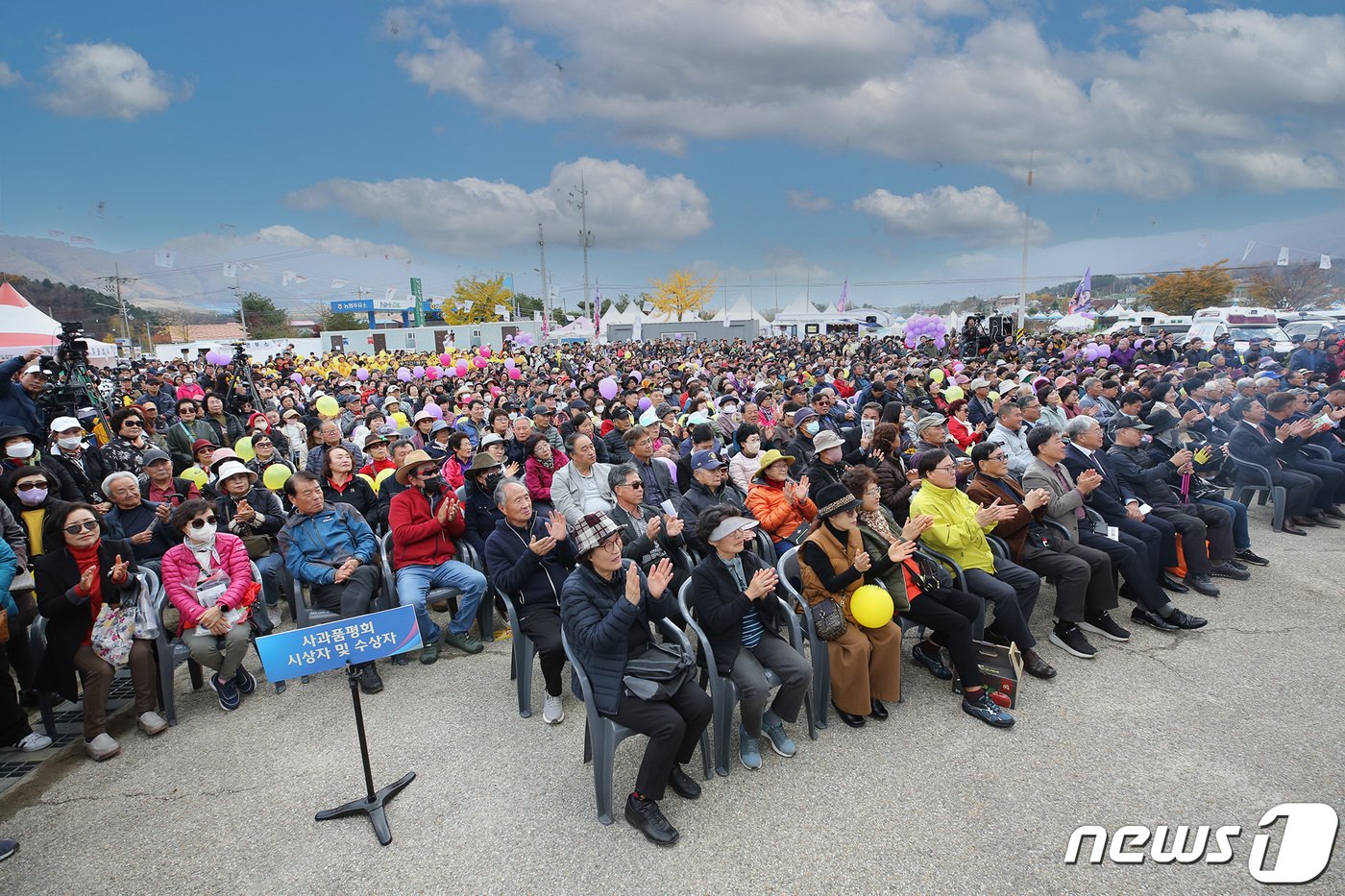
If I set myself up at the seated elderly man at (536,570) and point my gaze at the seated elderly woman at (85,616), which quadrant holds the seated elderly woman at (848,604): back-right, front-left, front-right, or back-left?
back-left

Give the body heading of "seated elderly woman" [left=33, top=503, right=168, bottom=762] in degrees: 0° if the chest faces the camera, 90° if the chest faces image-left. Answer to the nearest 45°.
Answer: approximately 315°

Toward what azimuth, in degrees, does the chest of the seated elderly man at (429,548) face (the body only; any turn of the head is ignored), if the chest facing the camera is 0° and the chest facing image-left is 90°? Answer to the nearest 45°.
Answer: approximately 315°

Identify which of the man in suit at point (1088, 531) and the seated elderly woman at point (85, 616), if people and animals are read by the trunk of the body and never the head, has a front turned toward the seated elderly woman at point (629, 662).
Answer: the seated elderly woman at point (85, 616)

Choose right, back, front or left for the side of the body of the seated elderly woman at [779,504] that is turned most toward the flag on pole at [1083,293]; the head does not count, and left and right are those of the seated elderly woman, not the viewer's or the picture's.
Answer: left

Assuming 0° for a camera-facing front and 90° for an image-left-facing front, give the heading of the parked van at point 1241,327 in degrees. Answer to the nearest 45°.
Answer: approximately 315°

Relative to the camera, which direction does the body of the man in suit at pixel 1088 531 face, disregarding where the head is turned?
to the viewer's right

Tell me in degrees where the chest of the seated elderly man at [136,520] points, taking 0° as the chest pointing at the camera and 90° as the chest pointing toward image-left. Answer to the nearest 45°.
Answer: approximately 315°

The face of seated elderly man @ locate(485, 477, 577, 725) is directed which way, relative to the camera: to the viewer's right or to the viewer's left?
to the viewer's right

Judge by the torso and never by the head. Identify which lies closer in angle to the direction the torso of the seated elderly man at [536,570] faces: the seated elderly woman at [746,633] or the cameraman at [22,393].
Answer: the seated elderly woman
